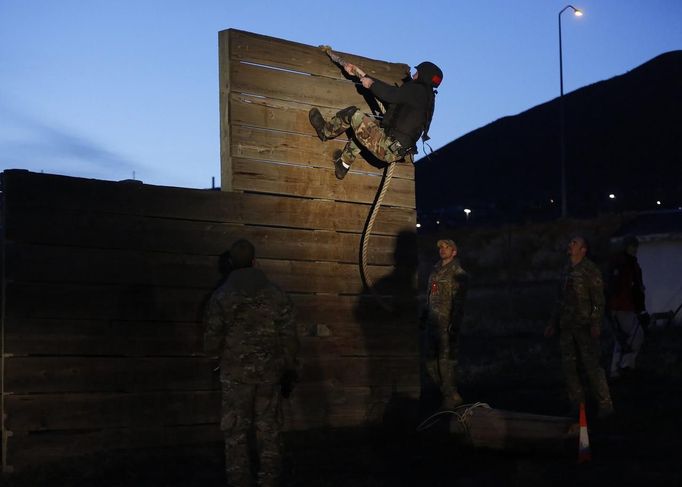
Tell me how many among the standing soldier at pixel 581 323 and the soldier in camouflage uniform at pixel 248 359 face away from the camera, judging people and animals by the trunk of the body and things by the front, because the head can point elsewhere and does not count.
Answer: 1

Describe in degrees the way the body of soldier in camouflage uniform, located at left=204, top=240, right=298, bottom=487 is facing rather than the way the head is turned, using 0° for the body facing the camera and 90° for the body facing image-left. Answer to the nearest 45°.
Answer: approximately 180°

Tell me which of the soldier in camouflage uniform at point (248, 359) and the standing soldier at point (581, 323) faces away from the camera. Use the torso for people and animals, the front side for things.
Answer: the soldier in camouflage uniform

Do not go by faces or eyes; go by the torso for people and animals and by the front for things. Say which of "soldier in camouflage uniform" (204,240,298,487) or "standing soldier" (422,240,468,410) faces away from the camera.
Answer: the soldier in camouflage uniform

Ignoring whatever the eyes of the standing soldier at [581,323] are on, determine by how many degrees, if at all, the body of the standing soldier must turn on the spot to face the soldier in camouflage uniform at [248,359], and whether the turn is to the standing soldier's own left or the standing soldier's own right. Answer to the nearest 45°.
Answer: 0° — they already face them

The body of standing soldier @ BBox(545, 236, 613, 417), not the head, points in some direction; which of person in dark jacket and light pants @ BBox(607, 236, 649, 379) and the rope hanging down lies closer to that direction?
the rope hanging down

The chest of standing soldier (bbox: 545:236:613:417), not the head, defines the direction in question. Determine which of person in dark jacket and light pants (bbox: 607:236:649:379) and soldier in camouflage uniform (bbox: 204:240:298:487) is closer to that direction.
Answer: the soldier in camouflage uniform

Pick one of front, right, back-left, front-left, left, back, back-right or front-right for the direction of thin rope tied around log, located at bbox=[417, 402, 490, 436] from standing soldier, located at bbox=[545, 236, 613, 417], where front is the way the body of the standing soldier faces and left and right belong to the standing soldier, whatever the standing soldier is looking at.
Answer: front

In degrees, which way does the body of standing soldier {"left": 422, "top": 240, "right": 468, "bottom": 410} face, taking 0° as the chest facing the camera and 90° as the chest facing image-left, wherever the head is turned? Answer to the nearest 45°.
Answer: approximately 45°

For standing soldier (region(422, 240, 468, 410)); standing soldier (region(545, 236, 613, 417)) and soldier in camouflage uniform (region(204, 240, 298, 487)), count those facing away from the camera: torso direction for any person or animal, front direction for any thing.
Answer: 1

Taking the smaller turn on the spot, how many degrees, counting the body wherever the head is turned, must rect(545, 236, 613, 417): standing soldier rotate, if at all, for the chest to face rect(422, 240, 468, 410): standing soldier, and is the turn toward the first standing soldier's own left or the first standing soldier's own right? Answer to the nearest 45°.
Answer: approximately 45° to the first standing soldier's own right

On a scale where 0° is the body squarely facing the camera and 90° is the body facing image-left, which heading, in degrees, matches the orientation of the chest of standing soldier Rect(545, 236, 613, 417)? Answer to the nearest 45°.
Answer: approximately 45°

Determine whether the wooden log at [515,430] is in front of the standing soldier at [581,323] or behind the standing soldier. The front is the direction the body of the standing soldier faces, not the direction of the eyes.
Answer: in front

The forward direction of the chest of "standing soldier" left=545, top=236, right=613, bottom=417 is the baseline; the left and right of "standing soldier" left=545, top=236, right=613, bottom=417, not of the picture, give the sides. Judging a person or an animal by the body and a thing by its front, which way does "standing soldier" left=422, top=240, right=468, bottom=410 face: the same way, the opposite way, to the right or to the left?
the same way
